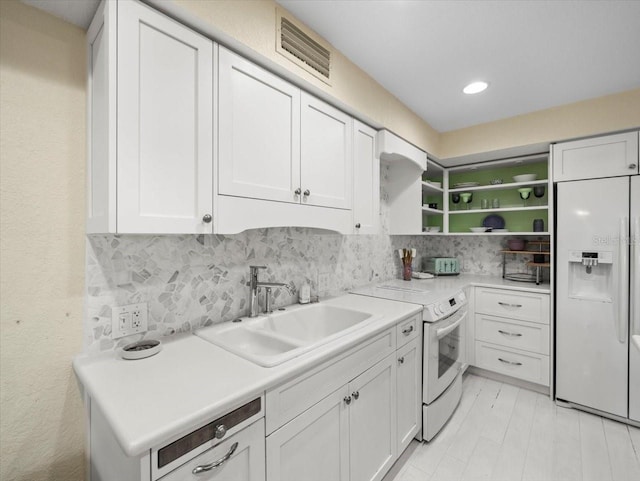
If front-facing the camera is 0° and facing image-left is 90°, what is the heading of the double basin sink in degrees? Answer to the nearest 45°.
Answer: approximately 315°

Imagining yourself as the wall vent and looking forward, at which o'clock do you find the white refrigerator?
The white refrigerator is roughly at 10 o'clock from the wall vent.

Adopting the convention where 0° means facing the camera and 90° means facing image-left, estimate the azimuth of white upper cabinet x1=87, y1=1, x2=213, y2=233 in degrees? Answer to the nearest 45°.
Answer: approximately 315°

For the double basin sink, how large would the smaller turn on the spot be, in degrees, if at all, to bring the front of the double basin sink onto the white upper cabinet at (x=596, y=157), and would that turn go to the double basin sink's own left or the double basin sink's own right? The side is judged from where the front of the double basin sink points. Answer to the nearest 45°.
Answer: approximately 45° to the double basin sink's own left

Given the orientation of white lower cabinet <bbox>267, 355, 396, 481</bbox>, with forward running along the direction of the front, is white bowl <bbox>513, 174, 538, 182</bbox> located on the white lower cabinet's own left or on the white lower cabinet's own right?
on the white lower cabinet's own left
